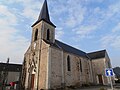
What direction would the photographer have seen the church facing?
facing the viewer and to the left of the viewer
